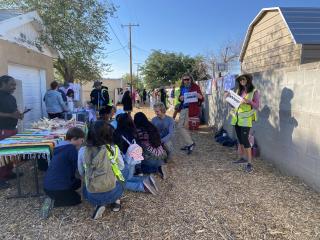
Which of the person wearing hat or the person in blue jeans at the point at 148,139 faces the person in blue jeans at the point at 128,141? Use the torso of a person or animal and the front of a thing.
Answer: the person wearing hat

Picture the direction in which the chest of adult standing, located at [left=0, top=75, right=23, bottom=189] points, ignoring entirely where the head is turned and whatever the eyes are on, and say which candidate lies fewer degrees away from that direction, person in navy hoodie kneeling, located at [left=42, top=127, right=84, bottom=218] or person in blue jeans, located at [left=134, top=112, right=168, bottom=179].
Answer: the person in blue jeans

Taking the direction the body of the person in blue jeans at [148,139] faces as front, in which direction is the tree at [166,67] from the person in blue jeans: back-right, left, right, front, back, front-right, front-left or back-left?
front-right

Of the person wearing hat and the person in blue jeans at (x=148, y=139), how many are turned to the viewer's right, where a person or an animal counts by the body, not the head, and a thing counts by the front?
0

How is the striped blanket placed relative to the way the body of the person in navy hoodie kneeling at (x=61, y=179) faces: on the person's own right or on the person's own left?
on the person's own left

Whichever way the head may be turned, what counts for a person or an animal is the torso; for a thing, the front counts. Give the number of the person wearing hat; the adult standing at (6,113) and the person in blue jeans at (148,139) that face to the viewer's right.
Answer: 1

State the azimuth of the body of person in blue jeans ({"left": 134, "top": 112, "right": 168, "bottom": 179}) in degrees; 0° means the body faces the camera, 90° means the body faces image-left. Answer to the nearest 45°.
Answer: approximately 135°

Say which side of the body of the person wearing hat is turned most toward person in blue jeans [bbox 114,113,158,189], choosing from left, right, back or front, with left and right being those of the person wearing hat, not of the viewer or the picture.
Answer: front

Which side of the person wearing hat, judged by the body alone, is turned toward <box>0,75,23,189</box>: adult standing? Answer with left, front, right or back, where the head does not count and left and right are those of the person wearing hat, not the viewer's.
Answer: front

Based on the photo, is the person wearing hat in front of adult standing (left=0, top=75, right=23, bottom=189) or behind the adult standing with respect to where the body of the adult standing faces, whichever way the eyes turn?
in front

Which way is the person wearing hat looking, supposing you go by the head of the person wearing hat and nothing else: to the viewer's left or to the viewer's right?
to the viewer's left

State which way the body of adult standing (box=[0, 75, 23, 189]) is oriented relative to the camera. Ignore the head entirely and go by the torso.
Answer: to the viewer's right

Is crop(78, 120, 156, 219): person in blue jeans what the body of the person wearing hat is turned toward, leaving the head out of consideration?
yes

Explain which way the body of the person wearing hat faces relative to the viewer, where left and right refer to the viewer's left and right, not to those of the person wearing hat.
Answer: facing the viewer and to the left of the viewer
